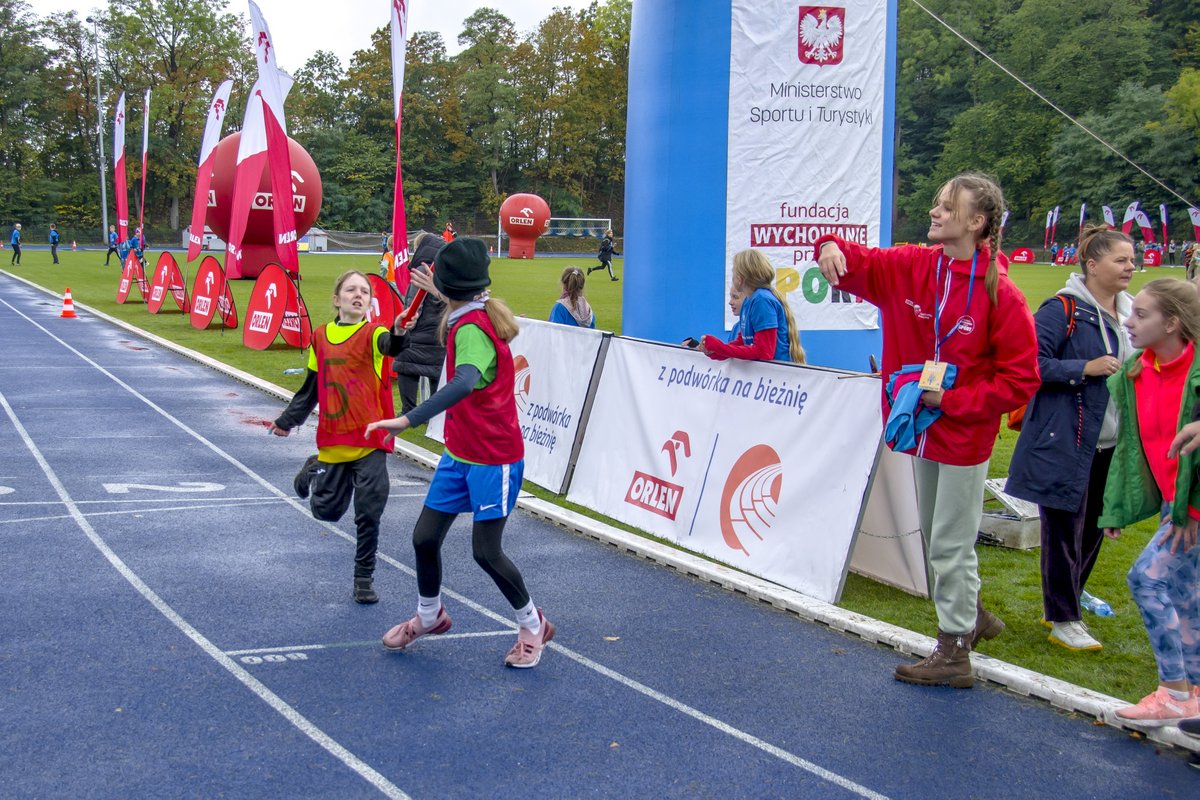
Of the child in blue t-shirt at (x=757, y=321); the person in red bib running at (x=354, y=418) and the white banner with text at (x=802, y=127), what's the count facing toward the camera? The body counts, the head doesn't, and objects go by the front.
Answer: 2

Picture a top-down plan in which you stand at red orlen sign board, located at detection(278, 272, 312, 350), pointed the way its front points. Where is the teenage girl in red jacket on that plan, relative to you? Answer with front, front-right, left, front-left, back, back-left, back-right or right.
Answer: front-left

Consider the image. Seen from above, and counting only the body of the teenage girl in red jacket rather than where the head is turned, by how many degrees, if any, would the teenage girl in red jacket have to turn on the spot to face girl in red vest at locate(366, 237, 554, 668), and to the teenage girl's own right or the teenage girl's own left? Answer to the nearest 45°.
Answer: approximately 45° to the teenage girl's own right

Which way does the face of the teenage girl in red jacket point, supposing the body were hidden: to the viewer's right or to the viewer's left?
to the viewer's left

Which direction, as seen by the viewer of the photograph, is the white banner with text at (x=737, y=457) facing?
facing the viewer and to the left of the viewer

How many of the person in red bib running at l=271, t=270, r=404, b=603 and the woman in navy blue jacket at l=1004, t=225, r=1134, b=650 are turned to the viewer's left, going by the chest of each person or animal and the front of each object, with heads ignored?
0

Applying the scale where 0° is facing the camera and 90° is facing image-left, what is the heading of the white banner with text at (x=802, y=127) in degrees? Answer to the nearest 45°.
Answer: approximately 0°

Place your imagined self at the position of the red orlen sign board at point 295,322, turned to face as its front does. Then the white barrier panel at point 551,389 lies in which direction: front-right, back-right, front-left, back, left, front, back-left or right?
front-left

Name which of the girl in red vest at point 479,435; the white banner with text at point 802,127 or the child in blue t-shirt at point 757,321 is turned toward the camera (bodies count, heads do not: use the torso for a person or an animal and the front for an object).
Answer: the white banner with text

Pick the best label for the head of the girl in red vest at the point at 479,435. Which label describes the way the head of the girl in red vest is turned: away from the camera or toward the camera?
away from the camera

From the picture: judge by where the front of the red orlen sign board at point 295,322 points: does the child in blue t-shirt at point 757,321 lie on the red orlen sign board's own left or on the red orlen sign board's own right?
on the red orlen sign board's own left
